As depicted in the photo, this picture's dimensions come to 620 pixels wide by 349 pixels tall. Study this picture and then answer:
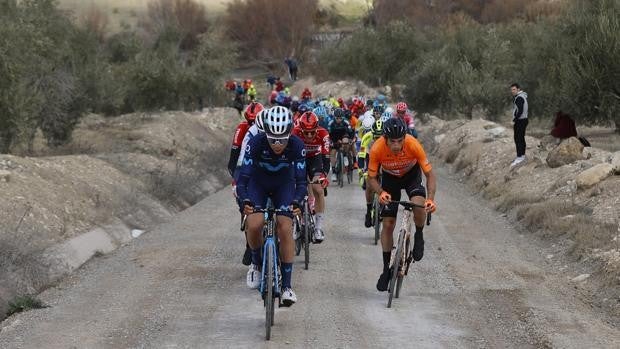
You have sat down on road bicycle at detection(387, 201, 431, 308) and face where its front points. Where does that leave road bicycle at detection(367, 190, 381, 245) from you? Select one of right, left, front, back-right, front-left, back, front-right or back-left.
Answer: back

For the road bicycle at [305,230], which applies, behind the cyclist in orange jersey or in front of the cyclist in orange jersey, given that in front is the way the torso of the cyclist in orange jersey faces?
behind

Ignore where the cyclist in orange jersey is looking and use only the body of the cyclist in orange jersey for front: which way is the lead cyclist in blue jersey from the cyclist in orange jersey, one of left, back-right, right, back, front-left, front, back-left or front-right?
front-right

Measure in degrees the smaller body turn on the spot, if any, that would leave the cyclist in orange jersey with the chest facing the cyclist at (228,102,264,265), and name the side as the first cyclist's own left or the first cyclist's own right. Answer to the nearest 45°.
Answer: approximately 135° to the first cyclist's own right

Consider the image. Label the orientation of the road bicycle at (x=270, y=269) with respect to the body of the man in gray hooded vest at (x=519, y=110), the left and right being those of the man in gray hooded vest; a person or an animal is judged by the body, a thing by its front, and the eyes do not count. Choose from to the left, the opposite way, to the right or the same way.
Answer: to the left

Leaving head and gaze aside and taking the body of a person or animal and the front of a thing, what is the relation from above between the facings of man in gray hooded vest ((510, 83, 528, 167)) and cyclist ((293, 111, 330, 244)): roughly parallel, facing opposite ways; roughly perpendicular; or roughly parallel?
roughly perpendicular

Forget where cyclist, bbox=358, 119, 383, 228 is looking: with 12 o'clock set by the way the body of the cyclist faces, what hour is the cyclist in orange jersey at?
The cyclist in orange jersey is roughly at 12 o'clock from the cyclist.

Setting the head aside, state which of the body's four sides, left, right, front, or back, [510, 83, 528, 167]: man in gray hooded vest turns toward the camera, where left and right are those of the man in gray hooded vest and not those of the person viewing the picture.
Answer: left

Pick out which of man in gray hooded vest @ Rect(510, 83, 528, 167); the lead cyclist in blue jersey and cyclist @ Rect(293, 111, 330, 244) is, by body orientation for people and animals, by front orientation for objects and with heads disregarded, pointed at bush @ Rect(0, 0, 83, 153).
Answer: the man in gray hooded vest

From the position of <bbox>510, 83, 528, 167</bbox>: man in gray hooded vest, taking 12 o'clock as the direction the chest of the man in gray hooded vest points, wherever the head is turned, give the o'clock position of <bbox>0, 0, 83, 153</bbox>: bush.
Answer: The bush is roughly at 12 o'clock from the man in gray hooded vest.

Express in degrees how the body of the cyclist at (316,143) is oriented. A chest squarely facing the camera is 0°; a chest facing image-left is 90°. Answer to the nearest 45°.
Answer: approximately 0°
